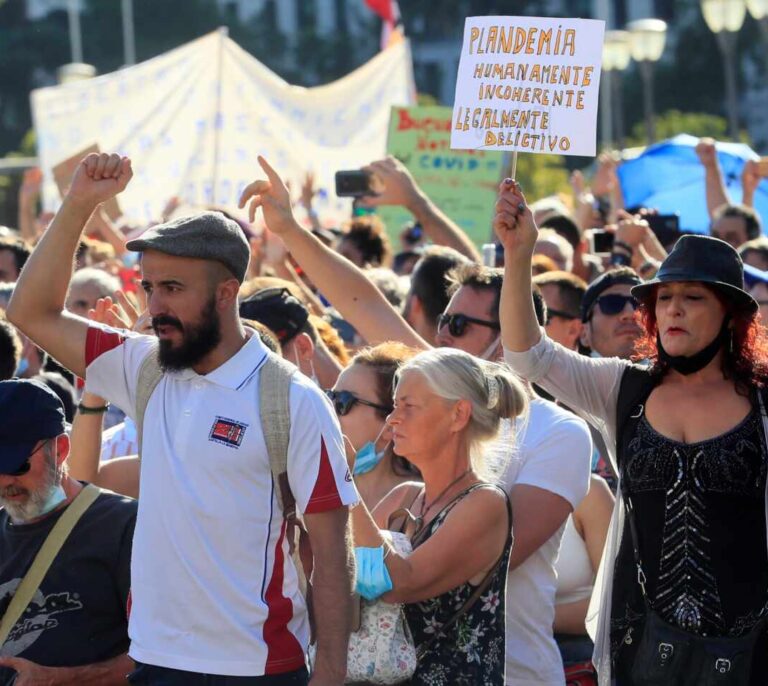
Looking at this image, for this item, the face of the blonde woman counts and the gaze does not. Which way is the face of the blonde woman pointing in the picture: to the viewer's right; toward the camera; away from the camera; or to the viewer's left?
to the viewer's left

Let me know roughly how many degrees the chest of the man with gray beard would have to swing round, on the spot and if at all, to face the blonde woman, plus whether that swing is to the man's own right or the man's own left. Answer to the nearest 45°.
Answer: approximately 135° to the man's own left

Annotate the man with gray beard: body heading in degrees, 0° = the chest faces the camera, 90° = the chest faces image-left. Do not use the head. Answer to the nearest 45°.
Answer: approximately 45°

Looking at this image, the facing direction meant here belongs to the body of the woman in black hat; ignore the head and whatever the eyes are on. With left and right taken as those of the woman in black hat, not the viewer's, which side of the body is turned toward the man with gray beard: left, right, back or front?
right

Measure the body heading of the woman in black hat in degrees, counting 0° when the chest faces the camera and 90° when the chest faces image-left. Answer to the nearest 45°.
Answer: approximately 0°

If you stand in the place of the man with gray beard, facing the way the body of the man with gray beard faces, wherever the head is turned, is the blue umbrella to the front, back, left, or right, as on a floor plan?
back

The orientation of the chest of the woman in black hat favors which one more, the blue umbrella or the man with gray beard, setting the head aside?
the man with gray beard

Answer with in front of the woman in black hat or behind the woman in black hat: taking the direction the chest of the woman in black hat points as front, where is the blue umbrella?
behind
